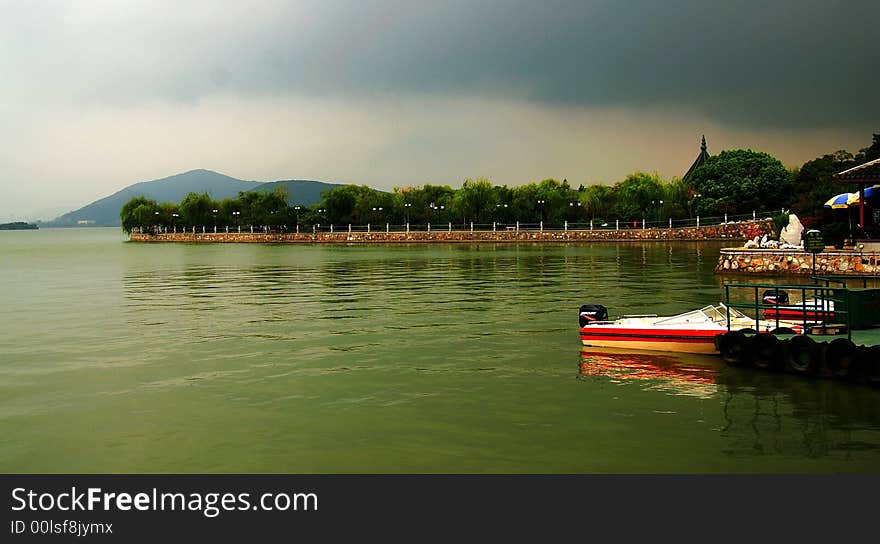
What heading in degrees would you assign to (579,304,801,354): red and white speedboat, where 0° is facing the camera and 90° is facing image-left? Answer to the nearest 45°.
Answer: approximately 270°
